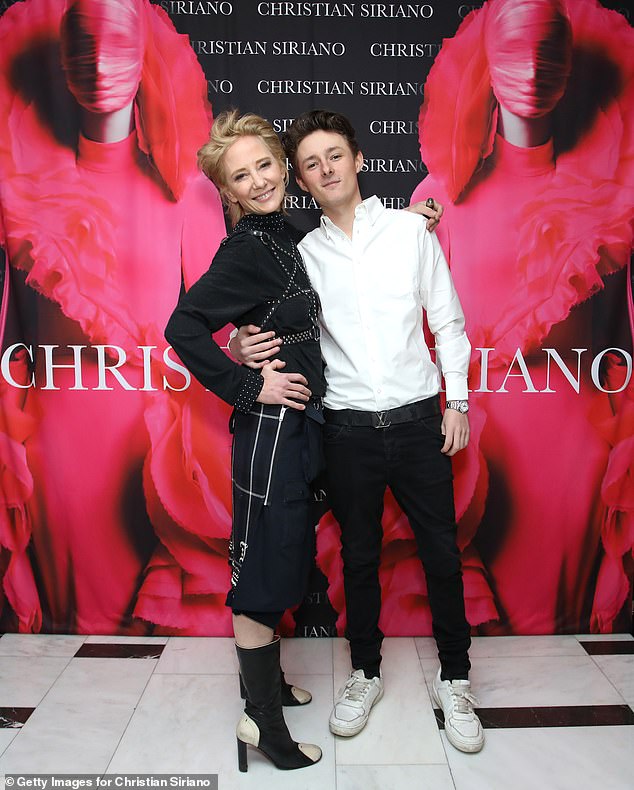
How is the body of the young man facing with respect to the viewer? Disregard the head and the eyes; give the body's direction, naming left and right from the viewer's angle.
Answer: facing the viewer

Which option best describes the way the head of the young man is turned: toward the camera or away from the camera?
toward the camera

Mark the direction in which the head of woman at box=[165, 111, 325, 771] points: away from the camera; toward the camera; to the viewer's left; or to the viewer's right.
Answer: toward the camera
